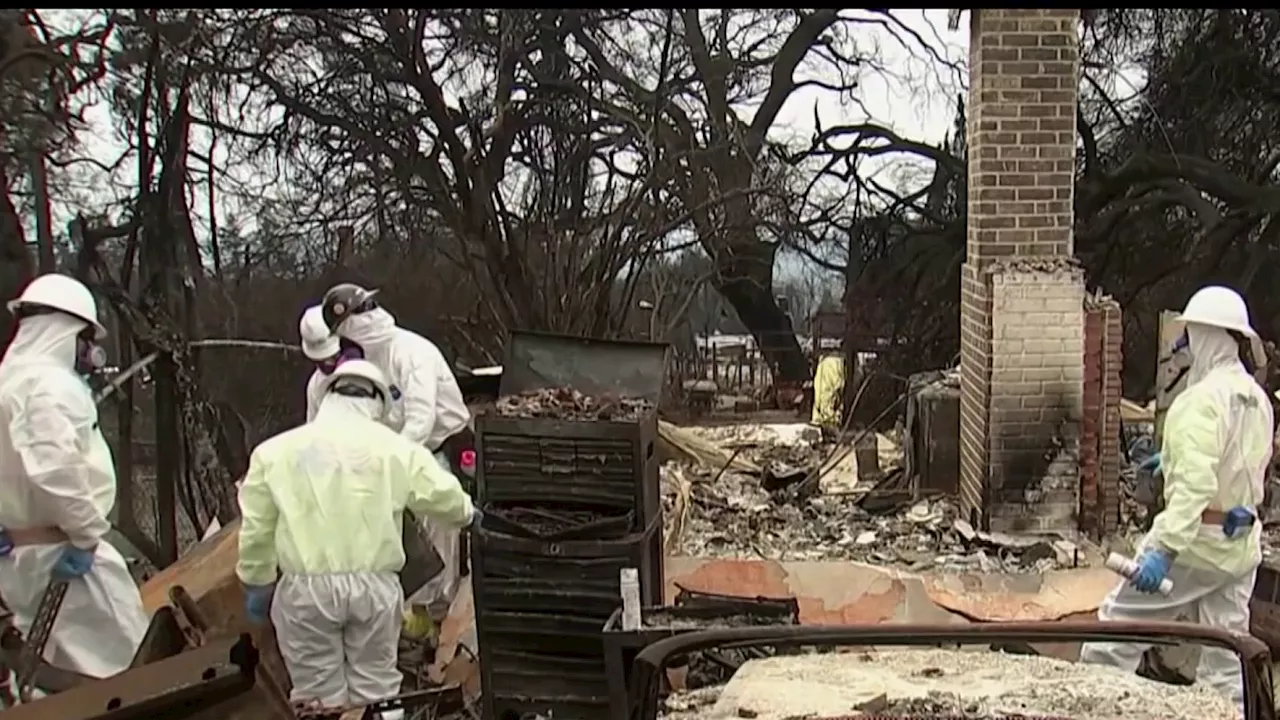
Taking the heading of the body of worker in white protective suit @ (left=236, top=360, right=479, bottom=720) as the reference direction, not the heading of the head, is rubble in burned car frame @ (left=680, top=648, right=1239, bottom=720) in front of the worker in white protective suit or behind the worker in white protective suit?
behind

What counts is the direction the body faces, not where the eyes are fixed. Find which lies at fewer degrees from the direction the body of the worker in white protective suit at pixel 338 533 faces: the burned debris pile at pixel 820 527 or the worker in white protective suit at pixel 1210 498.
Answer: the burned debris pile

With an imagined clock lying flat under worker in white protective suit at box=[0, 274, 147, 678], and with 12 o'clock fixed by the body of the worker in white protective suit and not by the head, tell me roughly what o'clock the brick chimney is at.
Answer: The brick chimney is roughly at 12 o'clock from the worker in white protective suit.

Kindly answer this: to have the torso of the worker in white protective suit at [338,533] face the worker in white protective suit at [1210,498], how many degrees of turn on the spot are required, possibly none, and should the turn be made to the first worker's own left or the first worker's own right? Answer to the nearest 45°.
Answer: approximately 90° to the first worker's own right

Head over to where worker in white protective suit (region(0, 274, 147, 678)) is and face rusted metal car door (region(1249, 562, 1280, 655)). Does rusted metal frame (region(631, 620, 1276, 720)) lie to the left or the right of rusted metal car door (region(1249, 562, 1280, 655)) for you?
right

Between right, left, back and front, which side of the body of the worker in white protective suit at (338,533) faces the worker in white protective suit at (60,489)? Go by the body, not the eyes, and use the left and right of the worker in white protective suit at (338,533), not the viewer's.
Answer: left

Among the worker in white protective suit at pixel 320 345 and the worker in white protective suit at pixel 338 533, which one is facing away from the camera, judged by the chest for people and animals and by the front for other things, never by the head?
the worker in white protective suit at pixel 338 533

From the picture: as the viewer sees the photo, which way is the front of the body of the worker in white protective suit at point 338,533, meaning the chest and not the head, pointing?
away from the camera

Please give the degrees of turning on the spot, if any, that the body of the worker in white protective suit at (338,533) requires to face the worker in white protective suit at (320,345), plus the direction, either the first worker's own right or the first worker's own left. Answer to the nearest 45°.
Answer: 0° — they already face them

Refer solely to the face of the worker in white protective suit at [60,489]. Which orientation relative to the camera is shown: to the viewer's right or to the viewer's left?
to the viewer's right

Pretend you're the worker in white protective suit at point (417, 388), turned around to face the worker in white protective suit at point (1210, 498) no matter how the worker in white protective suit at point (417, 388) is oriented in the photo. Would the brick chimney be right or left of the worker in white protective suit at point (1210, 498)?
left

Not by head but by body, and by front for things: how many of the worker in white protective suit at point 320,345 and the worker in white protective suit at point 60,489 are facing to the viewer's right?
2

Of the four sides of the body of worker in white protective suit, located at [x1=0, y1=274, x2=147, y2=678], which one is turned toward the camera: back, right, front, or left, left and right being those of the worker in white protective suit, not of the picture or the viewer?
right

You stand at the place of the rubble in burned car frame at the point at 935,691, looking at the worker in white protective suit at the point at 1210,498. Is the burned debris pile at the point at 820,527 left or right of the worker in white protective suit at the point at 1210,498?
left

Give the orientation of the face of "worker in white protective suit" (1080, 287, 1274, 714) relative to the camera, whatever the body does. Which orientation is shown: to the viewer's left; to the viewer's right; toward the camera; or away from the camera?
to the viewer's left
